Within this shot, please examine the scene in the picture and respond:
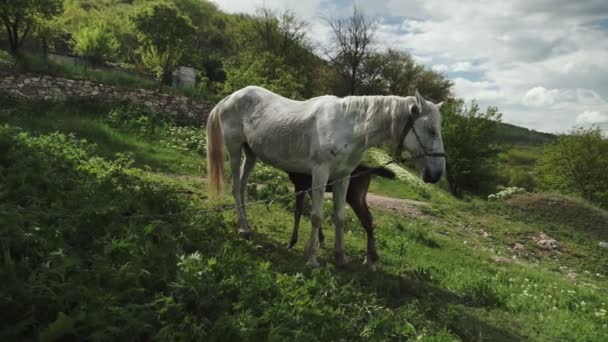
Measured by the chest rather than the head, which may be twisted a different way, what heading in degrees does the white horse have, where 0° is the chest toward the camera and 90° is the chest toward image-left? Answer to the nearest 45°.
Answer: approximately 315°

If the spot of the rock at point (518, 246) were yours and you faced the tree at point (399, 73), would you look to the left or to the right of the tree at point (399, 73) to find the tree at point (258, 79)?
left

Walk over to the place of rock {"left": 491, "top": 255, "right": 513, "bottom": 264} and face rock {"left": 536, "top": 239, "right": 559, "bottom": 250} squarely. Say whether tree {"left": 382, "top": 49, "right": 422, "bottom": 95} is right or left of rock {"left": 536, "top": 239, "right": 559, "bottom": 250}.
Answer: left

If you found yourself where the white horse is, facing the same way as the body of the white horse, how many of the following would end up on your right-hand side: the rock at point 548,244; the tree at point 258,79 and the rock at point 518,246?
0

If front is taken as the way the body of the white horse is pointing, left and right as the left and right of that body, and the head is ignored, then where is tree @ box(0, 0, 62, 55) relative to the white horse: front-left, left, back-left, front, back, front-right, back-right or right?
back

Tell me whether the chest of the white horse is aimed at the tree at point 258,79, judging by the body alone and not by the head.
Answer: no

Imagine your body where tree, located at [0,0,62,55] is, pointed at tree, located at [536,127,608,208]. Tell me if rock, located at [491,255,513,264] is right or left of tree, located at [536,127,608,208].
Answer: right

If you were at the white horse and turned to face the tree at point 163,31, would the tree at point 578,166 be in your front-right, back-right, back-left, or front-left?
front-right

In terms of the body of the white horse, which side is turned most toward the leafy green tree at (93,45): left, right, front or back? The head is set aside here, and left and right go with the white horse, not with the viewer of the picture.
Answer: back

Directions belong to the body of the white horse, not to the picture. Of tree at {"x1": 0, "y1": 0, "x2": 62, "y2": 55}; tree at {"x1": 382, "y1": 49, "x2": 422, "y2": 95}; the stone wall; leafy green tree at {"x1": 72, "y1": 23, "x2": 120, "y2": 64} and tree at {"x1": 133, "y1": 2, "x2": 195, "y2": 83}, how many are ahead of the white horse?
0

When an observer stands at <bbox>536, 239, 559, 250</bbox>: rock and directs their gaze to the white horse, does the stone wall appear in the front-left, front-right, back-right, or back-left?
front-right

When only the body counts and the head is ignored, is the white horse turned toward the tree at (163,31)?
no

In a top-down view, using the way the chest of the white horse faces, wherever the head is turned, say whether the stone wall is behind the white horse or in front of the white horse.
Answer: behind

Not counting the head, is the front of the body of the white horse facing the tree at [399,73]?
no
